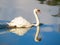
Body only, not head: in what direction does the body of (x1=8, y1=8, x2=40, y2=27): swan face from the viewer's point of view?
to the viewer's right
